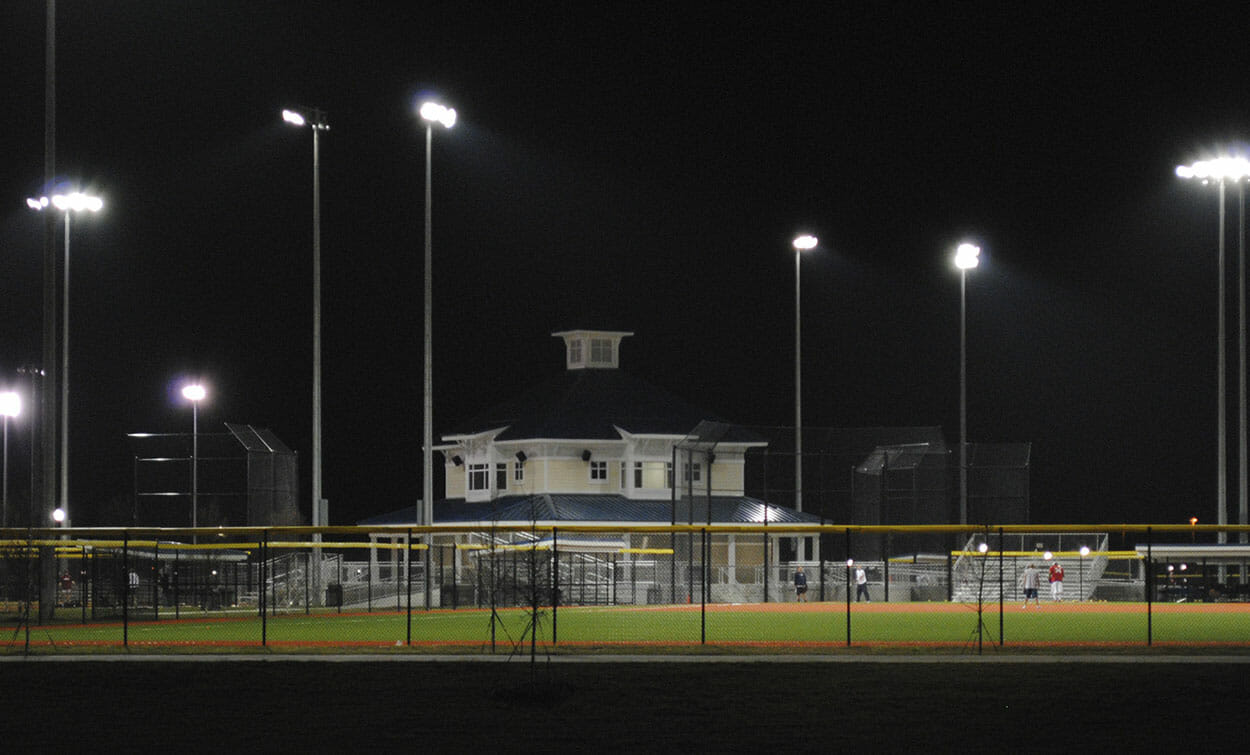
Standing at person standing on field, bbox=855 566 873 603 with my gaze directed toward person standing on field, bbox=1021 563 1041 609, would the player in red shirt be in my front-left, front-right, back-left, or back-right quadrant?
front-left

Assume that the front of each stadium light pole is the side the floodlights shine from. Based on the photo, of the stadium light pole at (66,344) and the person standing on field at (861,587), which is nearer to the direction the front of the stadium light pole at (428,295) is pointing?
the person standing on field

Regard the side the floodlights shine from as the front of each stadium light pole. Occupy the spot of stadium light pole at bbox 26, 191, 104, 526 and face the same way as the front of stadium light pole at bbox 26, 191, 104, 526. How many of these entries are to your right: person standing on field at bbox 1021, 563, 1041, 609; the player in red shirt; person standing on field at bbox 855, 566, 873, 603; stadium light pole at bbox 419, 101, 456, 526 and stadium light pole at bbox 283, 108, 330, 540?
0

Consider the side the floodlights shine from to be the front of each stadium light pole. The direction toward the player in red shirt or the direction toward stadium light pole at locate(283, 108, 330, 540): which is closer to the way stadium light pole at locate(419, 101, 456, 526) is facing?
the player in red shirt

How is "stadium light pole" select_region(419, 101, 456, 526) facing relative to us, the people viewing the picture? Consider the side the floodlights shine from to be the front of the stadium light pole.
facing the viewer and to the right of the viewer

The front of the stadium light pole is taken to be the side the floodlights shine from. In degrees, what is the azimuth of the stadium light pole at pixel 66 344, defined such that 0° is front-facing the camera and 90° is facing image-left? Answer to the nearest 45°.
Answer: approximately 0°

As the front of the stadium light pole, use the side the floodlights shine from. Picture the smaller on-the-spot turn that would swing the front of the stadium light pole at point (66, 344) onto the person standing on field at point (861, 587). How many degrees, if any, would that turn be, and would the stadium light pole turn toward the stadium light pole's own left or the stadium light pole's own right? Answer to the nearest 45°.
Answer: approximately 90° to the stadium light pole's own left

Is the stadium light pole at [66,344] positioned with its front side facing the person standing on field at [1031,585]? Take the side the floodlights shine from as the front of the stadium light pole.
no

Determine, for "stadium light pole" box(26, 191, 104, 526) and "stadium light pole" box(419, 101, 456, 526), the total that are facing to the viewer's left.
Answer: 0
